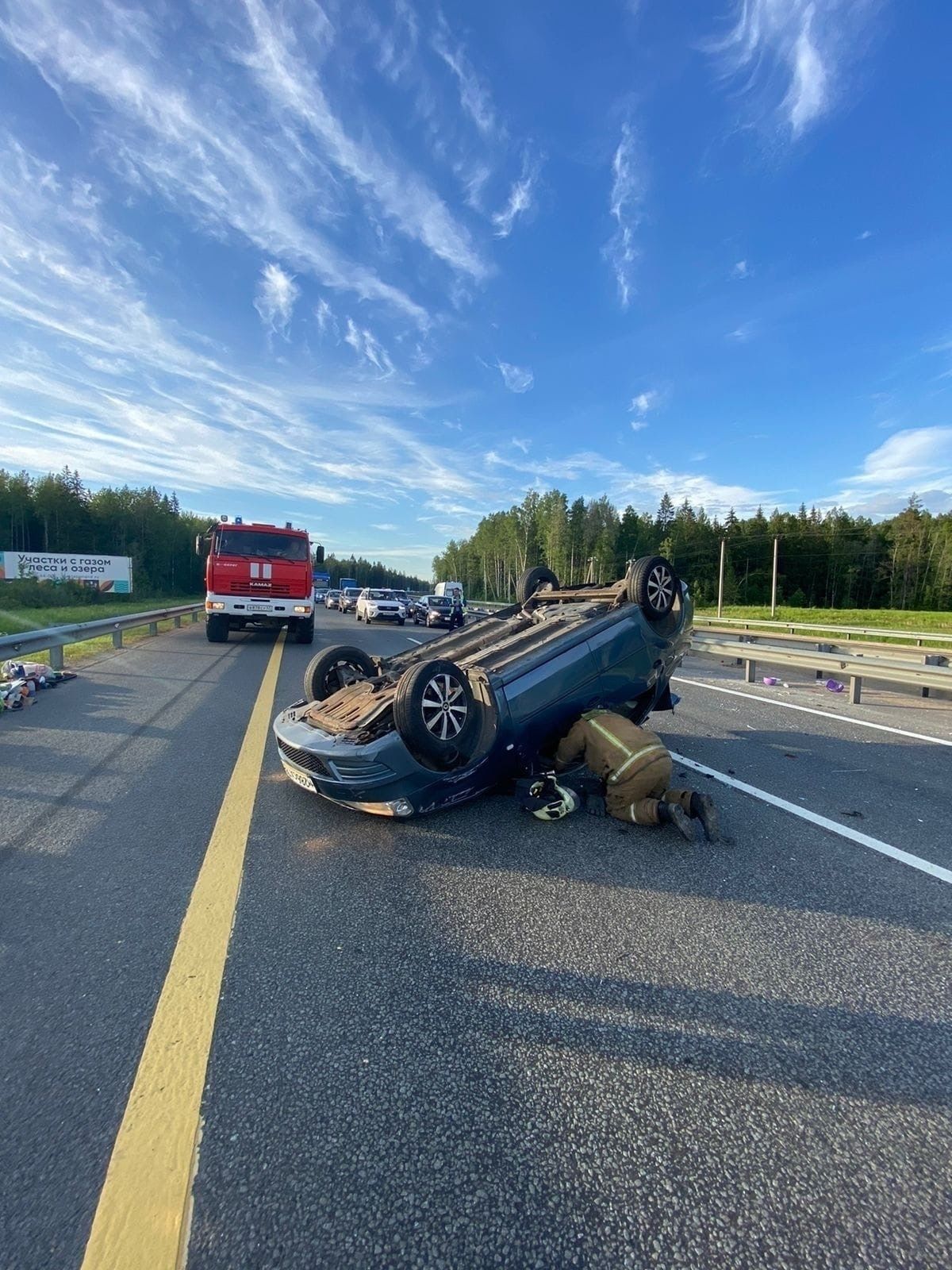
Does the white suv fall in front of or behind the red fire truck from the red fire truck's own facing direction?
behind

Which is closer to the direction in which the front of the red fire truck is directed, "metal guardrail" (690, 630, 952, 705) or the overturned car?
the overturned car

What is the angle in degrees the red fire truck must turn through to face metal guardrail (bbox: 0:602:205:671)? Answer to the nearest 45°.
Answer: approximately 45° to its right

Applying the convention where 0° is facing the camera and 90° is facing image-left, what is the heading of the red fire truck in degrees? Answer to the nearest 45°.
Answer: approximately 0°

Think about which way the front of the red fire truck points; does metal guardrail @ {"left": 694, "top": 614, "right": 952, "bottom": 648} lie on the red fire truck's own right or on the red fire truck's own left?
on the red fire truck's own left

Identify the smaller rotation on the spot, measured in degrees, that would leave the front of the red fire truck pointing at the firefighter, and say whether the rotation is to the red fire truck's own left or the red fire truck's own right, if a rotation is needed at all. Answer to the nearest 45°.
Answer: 0° — it already faces them
